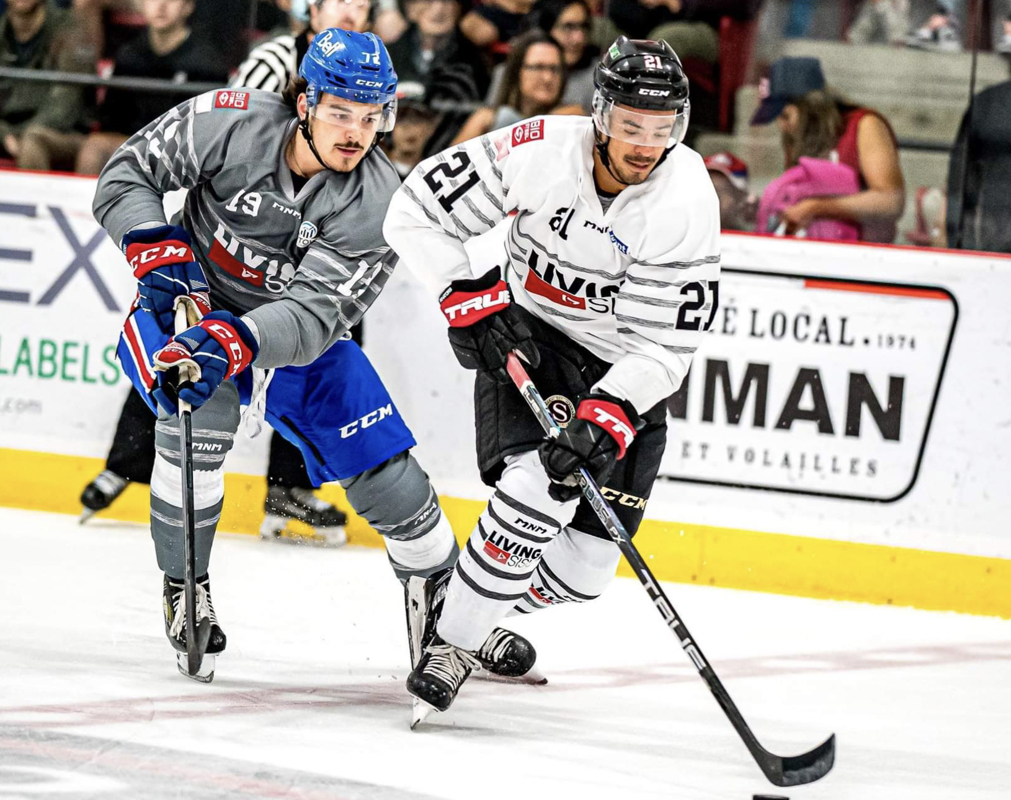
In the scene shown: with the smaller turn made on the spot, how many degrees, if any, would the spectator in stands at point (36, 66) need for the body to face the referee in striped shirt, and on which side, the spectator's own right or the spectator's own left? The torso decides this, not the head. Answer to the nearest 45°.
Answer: approximately 45° to the spectator's own left

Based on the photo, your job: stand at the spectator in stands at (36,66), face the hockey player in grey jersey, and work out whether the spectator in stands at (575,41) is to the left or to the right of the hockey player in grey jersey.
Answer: left

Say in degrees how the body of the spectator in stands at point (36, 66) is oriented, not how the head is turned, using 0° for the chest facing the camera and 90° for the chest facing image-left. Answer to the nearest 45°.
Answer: approximately 0°

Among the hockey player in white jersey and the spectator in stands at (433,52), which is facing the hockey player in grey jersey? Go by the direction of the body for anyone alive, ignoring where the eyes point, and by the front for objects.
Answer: the spectator in stands

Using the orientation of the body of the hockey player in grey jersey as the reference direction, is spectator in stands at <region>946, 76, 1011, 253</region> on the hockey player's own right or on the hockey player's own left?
on the hockey player's own left

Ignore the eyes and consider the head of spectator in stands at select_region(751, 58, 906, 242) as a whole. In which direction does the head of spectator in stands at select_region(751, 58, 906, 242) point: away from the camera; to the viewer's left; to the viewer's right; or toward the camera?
to the viewer's left
